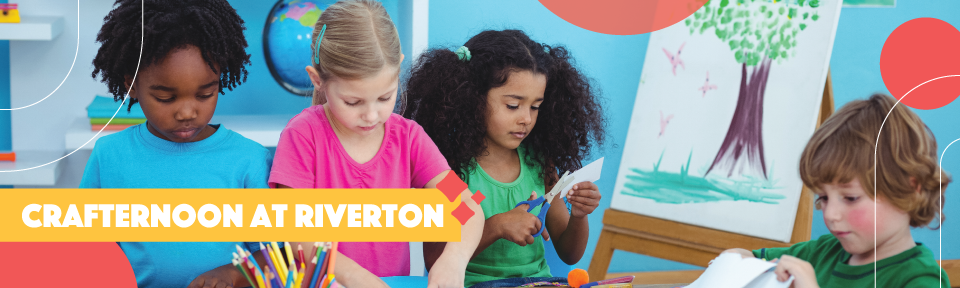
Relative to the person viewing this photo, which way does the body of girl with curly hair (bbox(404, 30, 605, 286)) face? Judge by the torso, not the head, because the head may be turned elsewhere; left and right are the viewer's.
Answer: facing the viewer and to the right of the viewer

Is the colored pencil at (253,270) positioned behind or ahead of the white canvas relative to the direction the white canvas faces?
ahead

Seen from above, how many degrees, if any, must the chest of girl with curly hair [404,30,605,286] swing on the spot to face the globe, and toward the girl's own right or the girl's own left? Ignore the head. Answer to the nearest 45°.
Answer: approximately 180°

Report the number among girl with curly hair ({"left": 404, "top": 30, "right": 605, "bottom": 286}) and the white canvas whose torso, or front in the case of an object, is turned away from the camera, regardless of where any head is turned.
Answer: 0

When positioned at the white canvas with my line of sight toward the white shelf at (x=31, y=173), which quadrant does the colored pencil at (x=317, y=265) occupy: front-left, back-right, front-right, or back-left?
front-left

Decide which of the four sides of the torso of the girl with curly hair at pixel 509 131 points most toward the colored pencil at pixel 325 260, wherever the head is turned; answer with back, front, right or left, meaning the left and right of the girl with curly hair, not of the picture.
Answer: right

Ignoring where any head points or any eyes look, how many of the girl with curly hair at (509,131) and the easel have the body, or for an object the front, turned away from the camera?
0

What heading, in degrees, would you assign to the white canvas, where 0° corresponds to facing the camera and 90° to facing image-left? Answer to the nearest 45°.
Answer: approximately 45°

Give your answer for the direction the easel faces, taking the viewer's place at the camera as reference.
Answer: facing the viewer and to the left of the viewer

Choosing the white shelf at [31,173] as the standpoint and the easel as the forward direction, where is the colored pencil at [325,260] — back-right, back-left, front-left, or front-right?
front-right

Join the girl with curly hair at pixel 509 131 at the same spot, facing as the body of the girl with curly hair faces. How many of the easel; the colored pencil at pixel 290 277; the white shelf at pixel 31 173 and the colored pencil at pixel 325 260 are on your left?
1
